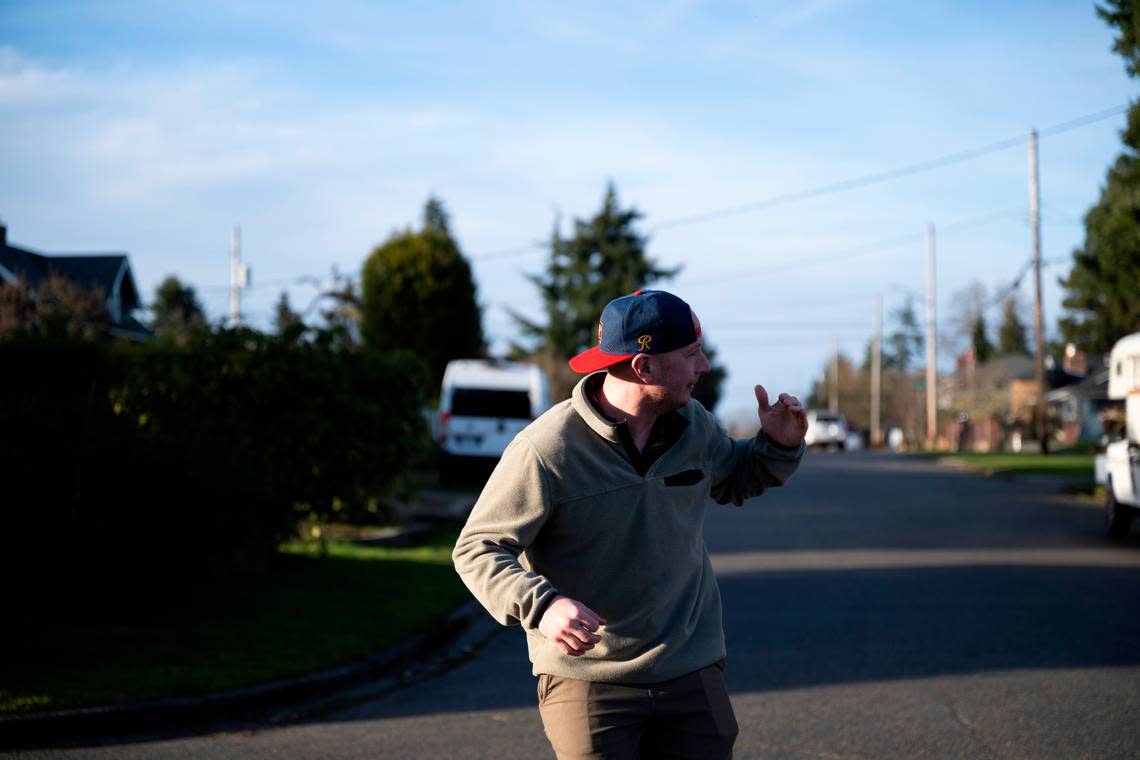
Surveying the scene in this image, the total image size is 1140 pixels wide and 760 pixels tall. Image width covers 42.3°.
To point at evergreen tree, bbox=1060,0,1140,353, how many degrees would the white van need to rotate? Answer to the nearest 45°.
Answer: approximately 90° to its right

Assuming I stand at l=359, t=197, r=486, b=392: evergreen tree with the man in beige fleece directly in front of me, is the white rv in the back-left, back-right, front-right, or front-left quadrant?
front-left

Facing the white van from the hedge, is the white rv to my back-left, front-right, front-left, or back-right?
front-right

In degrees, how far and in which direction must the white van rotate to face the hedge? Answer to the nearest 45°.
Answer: approximately 180°

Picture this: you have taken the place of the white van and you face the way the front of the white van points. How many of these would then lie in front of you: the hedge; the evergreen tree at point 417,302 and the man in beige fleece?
1

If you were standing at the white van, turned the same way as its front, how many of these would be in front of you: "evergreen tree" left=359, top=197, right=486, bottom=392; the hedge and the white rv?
1

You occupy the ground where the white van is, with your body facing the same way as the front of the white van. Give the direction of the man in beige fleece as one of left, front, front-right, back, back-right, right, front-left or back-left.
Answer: back

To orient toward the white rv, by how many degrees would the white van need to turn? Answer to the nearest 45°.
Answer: approximately 135° to its right

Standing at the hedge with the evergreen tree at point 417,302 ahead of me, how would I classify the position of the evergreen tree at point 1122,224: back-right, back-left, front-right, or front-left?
front-right

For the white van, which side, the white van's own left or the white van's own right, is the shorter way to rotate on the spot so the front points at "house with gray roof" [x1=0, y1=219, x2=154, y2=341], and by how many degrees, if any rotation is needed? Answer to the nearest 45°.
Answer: approximately 90° to the white van's own left

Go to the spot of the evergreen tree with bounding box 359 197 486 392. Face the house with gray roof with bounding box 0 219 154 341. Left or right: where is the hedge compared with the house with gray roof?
left

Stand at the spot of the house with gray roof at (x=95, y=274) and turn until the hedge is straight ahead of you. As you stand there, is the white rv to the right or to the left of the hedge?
left

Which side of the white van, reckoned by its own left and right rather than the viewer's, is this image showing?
back

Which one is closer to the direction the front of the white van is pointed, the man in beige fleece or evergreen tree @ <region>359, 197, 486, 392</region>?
the evergreen tree

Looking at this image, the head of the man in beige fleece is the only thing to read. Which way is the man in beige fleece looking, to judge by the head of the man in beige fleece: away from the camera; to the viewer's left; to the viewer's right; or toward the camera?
to the viewer's right

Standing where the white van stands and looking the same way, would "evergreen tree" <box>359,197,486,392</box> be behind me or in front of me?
in front
